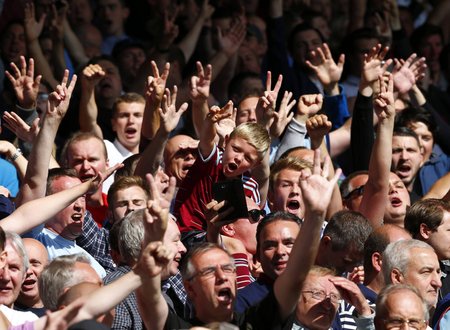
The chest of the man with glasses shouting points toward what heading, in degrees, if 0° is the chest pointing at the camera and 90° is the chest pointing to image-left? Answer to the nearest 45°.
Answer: approximately 315°
